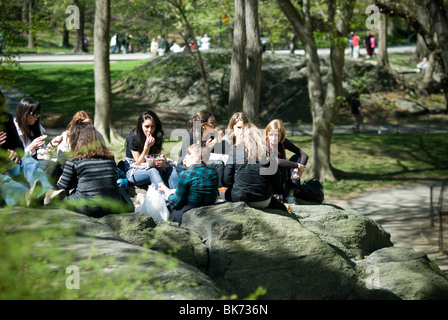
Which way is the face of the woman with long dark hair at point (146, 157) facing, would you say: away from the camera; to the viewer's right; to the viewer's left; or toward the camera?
toward the camera

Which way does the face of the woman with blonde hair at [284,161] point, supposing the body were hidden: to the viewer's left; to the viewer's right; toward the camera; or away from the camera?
toward the camera

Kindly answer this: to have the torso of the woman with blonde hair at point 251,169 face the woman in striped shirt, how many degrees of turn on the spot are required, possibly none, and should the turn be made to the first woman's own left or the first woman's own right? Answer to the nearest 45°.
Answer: approximately 135° to the first woman's own left

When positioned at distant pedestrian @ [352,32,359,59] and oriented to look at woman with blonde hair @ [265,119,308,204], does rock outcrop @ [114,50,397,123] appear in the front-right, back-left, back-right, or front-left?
front-right

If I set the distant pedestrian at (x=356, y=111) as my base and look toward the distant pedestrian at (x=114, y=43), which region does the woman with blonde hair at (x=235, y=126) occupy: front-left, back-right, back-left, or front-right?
back-left

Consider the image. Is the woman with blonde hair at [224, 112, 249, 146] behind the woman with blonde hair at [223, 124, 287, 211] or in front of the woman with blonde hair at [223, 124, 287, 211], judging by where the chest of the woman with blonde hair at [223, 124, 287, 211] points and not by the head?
in front

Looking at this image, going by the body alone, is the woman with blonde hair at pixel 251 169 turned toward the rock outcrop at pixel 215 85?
yes

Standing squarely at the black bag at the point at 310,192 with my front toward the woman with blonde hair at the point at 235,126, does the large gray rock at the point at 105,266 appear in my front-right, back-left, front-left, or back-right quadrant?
front-left

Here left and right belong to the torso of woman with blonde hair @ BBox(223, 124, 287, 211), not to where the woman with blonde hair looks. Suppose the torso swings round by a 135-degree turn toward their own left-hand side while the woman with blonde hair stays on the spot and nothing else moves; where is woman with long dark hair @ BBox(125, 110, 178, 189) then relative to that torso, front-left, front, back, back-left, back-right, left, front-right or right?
right

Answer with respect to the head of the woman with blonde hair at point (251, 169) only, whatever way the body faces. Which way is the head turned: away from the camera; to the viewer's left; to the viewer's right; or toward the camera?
away from the camera

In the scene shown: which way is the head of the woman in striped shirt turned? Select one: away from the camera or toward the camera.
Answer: away from the camera

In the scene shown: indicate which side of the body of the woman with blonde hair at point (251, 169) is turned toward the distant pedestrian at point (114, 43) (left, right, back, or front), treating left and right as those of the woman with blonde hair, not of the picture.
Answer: front

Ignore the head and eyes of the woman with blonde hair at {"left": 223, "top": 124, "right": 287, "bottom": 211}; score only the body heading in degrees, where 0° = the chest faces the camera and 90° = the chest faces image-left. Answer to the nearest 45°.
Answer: approximately 180°

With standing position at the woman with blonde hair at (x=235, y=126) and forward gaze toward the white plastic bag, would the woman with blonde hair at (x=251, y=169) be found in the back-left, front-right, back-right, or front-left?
front-left

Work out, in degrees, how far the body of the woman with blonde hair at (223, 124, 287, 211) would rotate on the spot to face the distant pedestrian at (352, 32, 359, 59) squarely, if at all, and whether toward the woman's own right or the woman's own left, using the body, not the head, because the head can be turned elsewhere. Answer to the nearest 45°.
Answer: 0° — they already face them

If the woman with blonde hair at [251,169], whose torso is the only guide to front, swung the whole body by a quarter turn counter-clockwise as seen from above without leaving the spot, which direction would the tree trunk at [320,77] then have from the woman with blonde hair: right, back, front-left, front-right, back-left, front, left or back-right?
right
